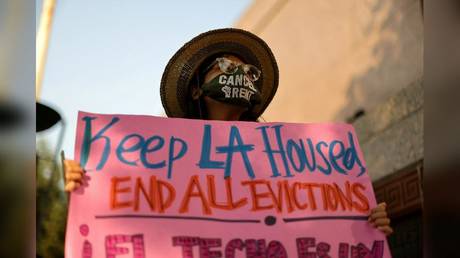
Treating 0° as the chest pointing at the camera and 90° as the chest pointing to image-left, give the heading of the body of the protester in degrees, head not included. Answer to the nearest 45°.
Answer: approximately 0°
